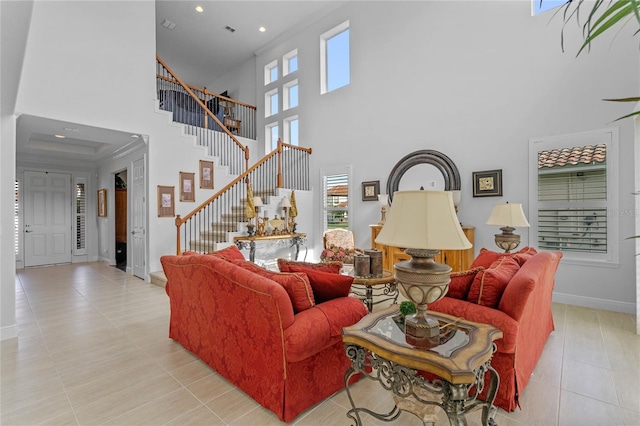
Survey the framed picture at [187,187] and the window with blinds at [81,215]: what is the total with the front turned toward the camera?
2

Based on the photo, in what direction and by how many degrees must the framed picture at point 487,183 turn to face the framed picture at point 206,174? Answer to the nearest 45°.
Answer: approximately 90° to its right

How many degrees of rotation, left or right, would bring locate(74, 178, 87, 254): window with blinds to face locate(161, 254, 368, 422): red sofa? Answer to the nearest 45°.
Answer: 0° — it already faces it

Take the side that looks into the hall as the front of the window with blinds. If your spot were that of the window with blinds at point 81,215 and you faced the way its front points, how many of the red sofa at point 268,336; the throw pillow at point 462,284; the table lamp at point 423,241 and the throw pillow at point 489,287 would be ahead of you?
4

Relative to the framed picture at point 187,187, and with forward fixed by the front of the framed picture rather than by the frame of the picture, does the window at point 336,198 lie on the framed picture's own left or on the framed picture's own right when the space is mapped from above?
on the framed picture's own left

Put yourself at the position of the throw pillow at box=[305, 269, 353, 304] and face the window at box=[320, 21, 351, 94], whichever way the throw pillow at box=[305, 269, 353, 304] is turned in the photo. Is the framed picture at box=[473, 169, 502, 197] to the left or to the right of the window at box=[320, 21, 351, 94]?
right
